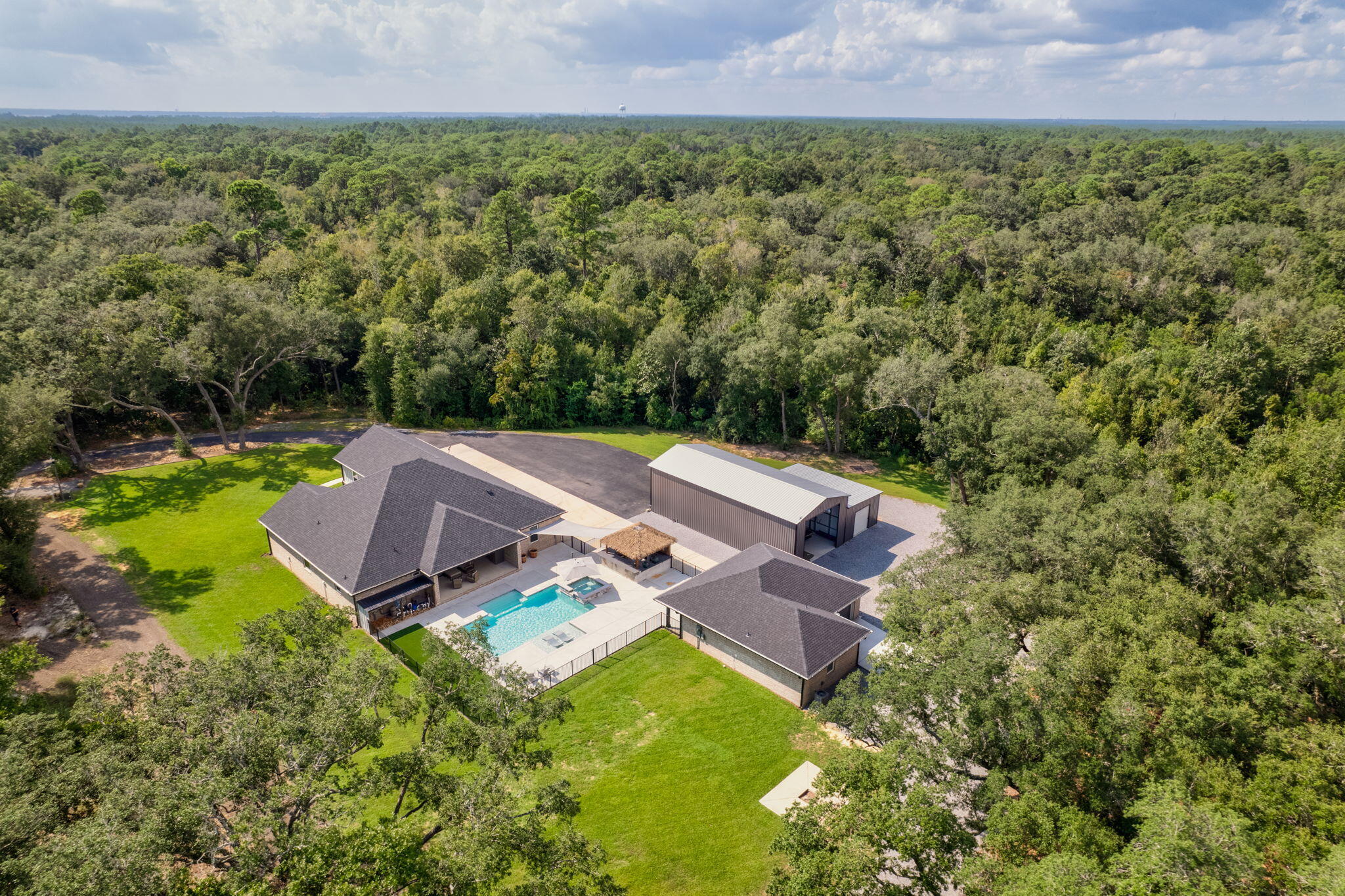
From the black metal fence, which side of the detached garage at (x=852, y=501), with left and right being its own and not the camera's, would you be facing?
right

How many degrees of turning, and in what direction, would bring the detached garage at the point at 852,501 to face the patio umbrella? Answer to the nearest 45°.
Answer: approximately 90° to its right

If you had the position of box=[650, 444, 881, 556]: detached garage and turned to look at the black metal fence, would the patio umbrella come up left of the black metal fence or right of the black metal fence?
right

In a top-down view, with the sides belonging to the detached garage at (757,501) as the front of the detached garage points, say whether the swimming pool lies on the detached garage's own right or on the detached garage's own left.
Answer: on the detached garage's own right

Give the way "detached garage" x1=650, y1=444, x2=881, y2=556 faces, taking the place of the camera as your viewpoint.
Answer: facing the viewer and to the right of the viewer

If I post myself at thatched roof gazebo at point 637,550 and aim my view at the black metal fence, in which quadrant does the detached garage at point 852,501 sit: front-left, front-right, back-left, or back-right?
back-left

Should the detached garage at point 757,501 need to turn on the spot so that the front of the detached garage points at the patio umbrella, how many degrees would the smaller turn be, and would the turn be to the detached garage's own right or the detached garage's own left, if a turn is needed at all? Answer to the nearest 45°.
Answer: approximately 90° to the detached garage's own right

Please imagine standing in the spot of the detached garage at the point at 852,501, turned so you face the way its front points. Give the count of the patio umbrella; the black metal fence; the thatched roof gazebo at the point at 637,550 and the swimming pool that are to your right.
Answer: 4

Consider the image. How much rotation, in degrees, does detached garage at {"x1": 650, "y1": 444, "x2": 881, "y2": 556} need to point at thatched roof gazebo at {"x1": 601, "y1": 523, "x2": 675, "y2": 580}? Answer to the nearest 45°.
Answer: approximately 90° to its right

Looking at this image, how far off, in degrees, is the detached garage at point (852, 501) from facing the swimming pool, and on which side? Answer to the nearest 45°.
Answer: approximately 90° to its right

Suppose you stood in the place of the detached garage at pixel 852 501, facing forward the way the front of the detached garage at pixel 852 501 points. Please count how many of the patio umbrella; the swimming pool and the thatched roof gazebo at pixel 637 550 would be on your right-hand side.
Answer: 3
